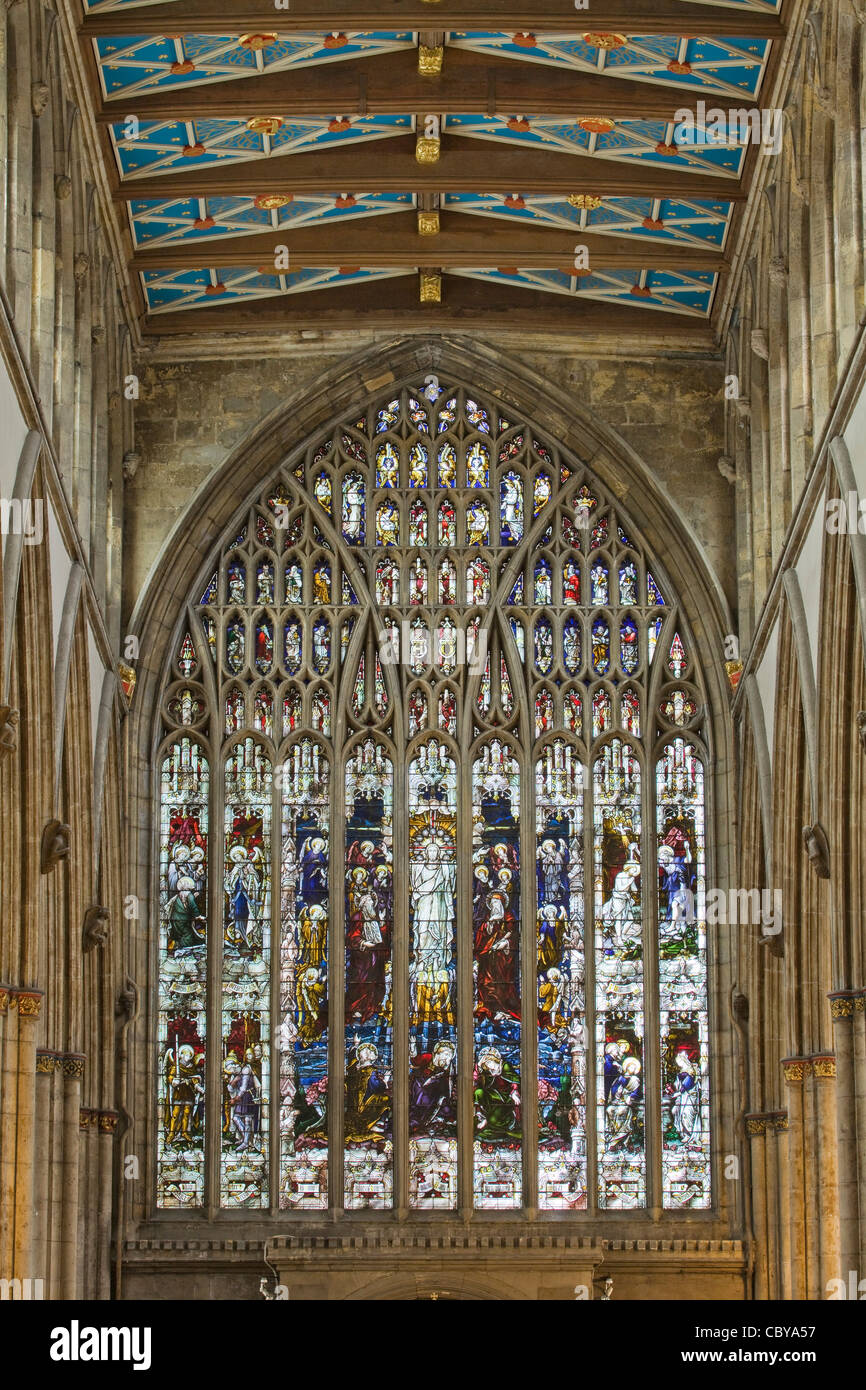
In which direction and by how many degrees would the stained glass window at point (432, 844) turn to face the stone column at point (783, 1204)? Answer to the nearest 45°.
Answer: approximately 45° to its left

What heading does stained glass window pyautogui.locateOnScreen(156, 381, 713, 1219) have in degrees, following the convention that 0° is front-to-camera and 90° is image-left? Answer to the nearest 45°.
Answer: approximately 0°

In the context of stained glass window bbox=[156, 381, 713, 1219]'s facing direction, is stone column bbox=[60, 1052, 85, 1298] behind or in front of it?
in front

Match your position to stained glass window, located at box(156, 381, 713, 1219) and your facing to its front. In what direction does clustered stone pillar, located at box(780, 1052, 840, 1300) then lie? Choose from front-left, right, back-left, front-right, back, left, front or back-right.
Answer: front-left

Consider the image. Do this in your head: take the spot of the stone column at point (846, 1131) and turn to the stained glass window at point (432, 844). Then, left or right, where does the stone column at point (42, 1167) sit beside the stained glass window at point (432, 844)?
left

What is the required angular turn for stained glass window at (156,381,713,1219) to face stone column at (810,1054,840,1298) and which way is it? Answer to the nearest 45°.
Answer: approximately 45° to its left

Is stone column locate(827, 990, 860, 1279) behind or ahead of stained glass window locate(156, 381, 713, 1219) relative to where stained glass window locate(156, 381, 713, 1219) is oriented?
ahead
